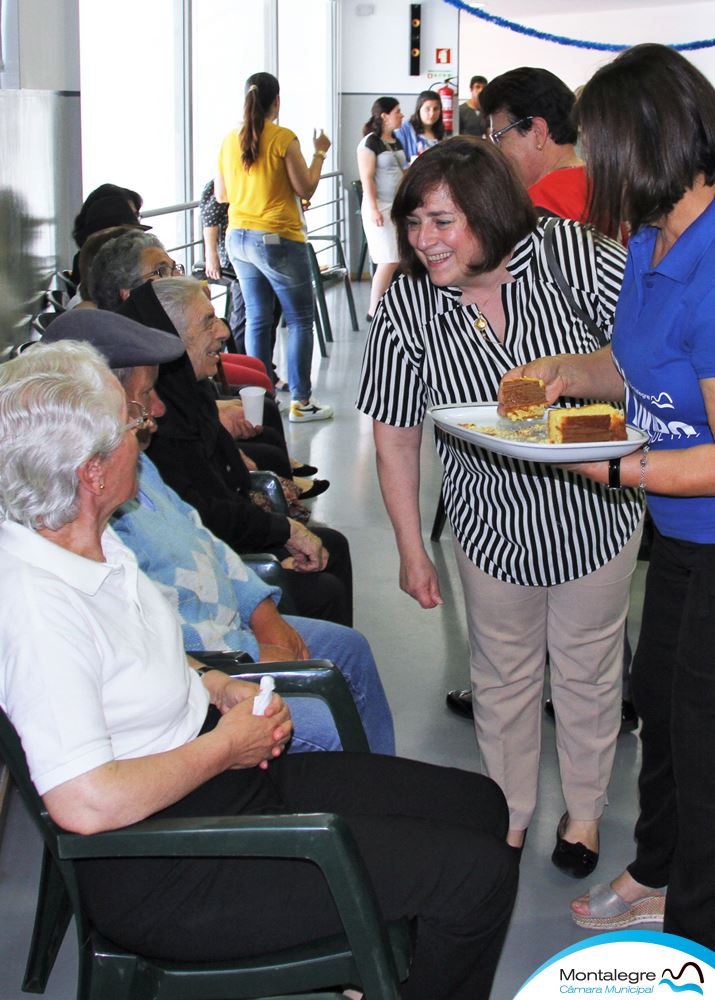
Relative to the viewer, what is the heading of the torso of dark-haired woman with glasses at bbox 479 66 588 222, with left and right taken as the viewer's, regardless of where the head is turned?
facing to the left of the viewer

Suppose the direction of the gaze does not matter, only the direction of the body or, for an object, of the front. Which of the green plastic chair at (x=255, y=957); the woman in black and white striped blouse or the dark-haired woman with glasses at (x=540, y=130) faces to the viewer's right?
the green plastic chair

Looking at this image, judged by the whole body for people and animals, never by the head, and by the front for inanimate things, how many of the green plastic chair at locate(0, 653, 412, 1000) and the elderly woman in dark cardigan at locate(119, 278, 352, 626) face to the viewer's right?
2

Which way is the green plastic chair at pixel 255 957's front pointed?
to the viewer's right

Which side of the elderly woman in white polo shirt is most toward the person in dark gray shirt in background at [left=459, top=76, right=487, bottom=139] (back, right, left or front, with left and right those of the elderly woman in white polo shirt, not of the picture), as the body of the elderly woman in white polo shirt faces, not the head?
left

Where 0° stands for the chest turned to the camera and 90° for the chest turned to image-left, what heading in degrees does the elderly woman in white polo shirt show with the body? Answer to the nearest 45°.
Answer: approximately 270°

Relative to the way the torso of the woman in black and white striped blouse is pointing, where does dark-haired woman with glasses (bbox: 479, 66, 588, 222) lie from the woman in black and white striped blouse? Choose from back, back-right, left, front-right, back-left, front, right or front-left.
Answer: back

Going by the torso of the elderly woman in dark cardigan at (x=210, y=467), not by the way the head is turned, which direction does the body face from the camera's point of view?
to the viewer's right
